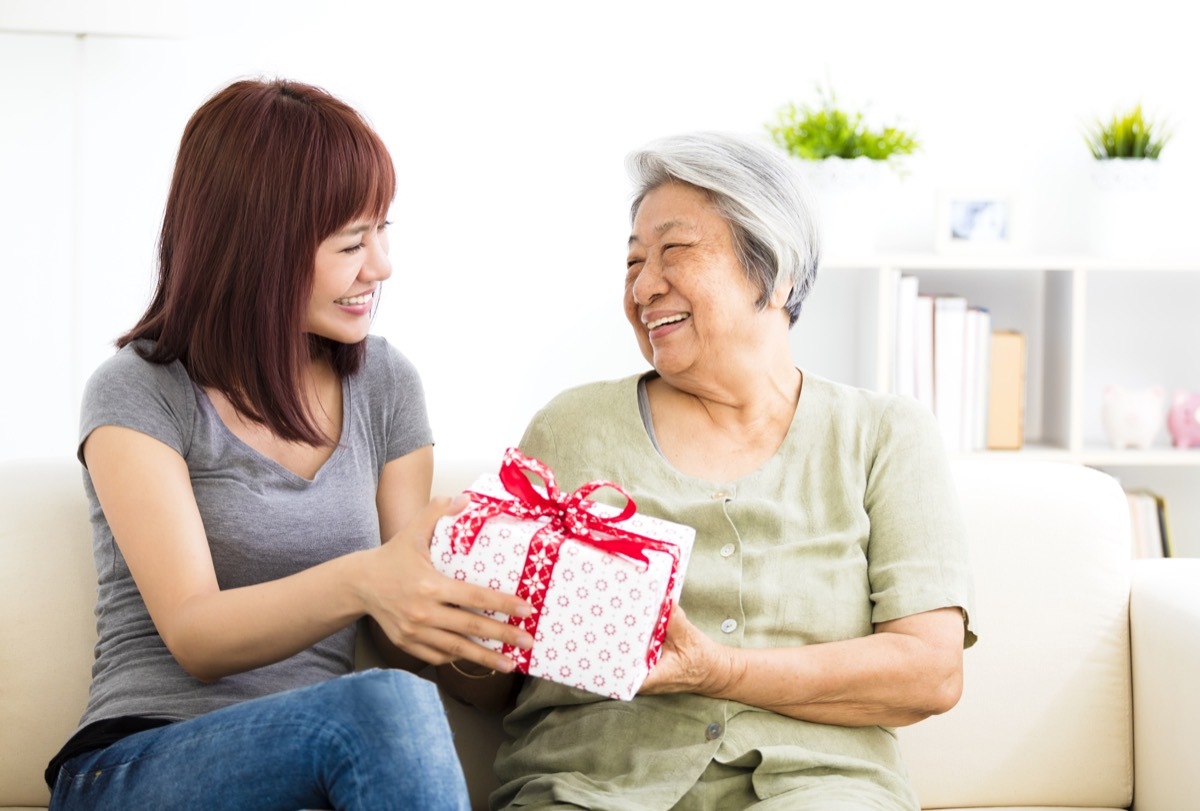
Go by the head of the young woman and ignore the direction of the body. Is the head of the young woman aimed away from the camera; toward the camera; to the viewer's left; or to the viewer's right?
to the viewer's right

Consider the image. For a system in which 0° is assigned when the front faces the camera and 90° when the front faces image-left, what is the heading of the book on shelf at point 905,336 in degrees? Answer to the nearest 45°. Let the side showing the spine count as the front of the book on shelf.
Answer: approximately 0°

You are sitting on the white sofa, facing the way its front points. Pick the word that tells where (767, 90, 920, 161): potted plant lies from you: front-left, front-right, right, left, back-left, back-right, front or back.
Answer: back
